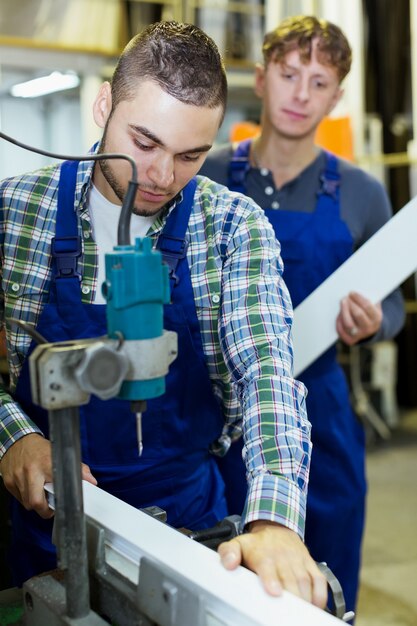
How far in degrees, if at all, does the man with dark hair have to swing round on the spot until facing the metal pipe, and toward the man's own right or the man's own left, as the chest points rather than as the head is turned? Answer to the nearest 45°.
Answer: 0° — they already face it

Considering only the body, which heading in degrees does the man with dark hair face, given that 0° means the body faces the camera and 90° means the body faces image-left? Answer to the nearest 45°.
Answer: approximately 0°

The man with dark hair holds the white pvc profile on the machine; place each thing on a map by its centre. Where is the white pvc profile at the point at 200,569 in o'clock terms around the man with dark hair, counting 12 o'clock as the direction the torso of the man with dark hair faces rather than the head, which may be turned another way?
The white pvc profile is roughly at 12 o'clock from the man with dark hair.
